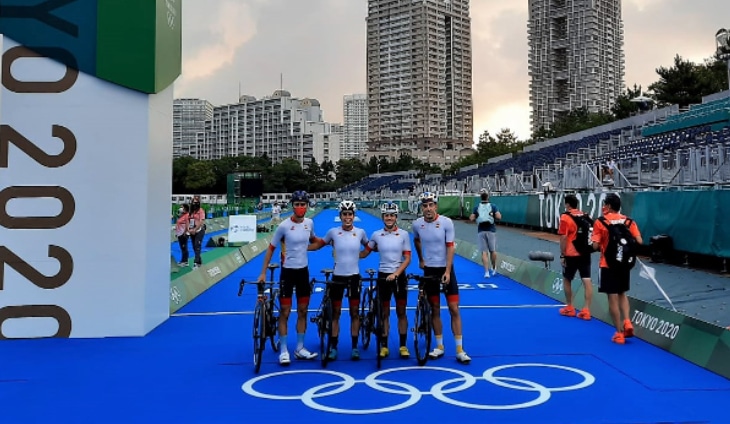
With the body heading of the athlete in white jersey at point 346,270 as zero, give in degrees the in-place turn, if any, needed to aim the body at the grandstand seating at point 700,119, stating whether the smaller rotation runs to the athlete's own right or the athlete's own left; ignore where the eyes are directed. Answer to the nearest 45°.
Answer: approximately 135° to the athlete's own left

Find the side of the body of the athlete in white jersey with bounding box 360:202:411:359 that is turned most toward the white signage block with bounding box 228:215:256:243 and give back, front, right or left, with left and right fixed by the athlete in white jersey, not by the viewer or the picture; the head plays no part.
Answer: back

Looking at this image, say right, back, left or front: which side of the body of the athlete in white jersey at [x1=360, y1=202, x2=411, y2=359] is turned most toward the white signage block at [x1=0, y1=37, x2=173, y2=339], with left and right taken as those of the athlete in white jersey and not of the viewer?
right

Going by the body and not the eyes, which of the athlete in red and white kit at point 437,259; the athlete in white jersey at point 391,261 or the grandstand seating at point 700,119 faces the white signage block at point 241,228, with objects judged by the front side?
the grandstand seating

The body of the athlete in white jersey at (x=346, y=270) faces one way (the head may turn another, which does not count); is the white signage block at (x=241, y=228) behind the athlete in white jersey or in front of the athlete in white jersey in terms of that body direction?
behind

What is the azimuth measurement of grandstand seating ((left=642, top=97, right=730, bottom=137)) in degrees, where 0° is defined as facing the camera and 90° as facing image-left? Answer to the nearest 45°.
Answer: approximately 45°

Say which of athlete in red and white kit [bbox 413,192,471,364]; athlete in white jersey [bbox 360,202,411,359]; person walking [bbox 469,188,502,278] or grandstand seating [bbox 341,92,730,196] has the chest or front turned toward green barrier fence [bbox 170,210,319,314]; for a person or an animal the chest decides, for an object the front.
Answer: the grandstand seating
